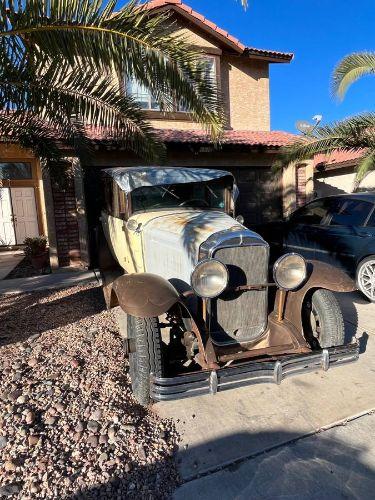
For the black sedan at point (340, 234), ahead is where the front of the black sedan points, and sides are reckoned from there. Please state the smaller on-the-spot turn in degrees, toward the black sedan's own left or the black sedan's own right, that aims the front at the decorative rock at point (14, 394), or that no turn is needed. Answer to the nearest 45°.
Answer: approximately 90° to the black sedan's own left

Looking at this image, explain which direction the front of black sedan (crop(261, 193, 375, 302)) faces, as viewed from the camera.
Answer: facing away from the viewer and to the left of the viewer

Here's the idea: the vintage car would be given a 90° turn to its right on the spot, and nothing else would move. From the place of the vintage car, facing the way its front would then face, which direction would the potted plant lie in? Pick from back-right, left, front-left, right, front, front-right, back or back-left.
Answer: right

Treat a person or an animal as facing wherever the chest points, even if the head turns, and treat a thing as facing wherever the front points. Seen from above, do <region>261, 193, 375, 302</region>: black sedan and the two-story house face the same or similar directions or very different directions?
very different directions

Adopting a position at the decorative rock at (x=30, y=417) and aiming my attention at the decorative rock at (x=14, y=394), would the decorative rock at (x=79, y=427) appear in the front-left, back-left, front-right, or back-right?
back-right

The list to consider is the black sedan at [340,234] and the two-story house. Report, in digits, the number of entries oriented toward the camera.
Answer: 1

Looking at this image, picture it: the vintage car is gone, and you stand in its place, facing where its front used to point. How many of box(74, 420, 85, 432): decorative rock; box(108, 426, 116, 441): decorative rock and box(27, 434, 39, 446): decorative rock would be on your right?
3

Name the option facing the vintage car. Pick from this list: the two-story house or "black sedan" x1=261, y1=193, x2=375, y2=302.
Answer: the two-story house

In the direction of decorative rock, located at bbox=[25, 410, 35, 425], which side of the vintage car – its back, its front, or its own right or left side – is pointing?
right
